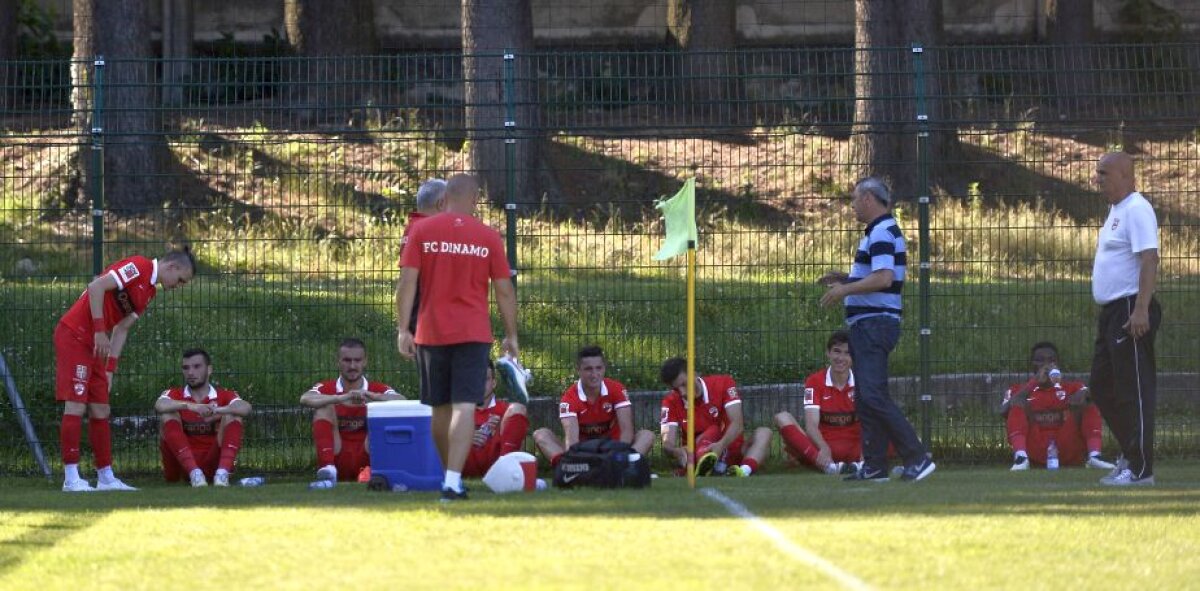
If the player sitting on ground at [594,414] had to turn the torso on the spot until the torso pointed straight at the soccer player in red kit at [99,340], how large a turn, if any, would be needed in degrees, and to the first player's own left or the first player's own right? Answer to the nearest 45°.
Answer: approximately 90° to the first player's own right

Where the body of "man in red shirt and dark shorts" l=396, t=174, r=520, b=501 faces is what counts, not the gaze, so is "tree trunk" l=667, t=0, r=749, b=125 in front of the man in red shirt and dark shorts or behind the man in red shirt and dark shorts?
in front

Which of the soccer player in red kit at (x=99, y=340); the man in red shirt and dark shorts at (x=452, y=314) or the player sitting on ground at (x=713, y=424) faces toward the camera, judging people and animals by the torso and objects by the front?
the player sitting on ground

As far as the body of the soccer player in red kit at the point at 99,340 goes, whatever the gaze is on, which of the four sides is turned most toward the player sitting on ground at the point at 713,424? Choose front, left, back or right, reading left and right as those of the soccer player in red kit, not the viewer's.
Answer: front

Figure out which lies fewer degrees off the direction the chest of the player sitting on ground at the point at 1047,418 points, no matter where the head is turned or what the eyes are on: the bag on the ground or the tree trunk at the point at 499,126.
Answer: the bag on the ground

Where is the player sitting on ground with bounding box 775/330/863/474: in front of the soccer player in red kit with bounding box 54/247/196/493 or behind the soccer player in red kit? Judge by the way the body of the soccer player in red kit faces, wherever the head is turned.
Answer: in front

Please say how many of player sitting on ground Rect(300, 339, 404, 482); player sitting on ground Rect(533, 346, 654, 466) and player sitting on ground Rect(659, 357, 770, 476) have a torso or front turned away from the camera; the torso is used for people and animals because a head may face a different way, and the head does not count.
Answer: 0

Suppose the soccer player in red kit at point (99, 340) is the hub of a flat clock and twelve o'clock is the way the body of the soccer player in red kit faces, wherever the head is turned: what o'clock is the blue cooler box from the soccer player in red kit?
The blue cooler box is roughly at 1 o'clock from the soccer player in red kit.

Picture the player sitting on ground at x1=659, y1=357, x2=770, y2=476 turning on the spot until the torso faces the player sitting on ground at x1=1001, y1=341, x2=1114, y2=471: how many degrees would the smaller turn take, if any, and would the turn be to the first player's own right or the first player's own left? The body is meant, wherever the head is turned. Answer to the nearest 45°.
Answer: approximately 90° to the first player's own left

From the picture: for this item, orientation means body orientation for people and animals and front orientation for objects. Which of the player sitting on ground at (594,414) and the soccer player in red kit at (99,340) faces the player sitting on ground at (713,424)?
the soccer player in red kit

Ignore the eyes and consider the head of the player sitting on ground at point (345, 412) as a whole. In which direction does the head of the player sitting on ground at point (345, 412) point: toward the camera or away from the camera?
toward the camera

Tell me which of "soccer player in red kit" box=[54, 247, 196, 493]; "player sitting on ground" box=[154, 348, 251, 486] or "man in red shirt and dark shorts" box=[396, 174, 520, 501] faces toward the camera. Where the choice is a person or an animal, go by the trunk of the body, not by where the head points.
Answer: the player sitting on ground

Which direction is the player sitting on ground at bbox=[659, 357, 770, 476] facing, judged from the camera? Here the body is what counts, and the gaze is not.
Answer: toward the camera

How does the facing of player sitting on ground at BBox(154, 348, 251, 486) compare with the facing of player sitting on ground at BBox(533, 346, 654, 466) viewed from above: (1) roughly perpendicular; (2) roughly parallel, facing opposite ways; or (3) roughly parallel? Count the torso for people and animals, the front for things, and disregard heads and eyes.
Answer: roughly parallel

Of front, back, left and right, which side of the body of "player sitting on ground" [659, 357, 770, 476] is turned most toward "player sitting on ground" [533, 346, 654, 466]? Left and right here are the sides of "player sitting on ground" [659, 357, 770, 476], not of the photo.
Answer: right

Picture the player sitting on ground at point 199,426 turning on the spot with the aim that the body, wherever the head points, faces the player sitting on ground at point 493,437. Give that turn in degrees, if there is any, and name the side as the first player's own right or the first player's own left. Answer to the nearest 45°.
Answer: approximately 90° to the first player's own left

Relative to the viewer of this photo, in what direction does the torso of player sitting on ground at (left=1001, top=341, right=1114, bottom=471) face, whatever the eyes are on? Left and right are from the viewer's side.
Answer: facing the viewer

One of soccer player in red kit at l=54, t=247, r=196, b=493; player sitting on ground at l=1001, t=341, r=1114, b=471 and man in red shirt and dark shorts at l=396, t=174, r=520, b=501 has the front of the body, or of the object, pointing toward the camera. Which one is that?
the player sitting on ground

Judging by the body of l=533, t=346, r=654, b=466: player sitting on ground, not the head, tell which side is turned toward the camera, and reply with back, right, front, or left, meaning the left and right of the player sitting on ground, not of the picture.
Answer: front
